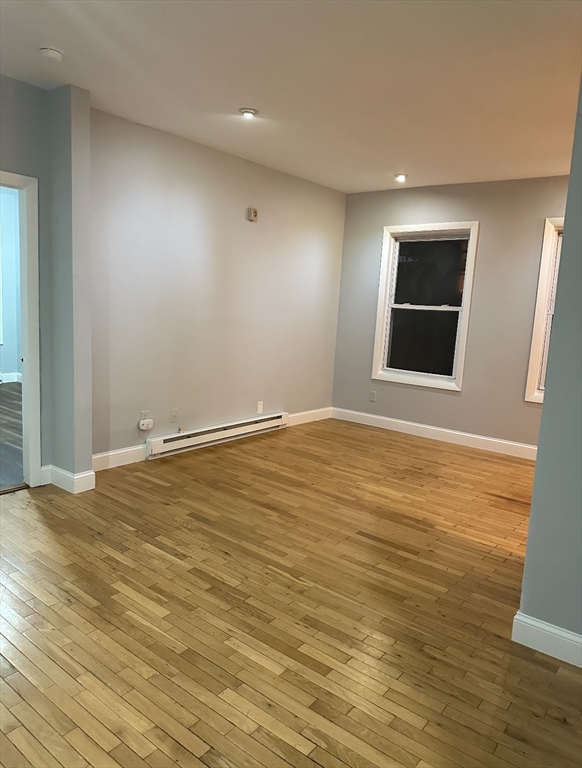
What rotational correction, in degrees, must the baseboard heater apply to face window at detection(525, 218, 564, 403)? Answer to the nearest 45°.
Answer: approximately 45° to its left

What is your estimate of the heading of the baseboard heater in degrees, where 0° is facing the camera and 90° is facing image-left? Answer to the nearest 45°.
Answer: approximately 315°

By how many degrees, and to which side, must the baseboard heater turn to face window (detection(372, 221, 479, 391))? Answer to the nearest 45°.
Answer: approximately 45° to its left
